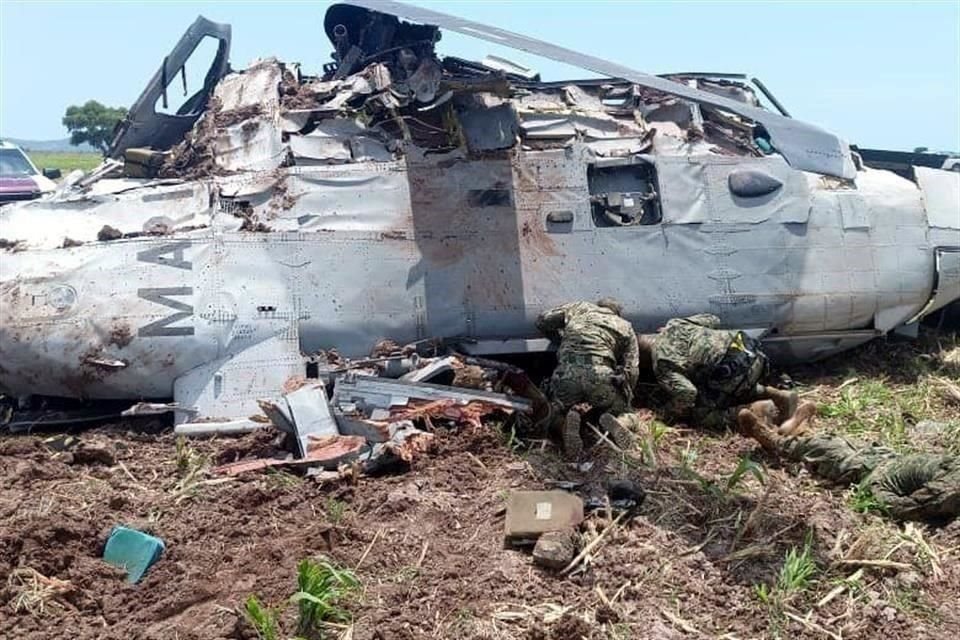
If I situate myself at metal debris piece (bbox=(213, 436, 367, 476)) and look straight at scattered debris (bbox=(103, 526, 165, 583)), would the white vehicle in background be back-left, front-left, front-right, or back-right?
back-right

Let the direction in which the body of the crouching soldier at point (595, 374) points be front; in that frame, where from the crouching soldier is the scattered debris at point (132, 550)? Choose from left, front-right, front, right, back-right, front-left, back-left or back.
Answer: back-left

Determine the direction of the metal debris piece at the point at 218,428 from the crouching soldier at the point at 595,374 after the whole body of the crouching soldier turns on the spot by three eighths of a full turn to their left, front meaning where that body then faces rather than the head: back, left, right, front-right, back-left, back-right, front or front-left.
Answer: front-right

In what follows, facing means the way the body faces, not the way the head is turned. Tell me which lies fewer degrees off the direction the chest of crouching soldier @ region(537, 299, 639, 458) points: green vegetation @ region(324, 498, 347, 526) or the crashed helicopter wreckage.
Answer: the crashed helicopter wreckage

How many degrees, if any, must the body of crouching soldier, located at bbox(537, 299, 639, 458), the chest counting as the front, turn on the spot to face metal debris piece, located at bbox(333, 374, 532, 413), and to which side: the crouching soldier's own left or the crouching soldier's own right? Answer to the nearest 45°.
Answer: approximately 90° to the crouching soldier's own left

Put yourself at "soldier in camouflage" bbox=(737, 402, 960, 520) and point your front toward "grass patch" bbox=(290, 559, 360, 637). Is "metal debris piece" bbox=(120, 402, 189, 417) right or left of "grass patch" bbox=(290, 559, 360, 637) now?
right

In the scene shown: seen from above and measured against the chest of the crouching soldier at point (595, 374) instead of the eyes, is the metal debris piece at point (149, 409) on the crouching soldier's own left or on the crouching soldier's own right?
on the crouching soldier's own left

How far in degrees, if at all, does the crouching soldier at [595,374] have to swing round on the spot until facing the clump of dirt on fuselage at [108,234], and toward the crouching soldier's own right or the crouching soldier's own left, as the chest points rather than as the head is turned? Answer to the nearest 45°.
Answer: approximately 90° to the crouching soldier's own left

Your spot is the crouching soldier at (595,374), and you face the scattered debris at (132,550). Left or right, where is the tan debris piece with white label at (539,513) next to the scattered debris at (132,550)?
left

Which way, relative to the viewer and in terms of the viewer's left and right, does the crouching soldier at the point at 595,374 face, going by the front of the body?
facing away from the viewer

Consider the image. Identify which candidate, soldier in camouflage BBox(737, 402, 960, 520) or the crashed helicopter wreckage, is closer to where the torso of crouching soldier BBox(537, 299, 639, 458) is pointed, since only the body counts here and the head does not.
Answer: the crashed helicopter wreckage

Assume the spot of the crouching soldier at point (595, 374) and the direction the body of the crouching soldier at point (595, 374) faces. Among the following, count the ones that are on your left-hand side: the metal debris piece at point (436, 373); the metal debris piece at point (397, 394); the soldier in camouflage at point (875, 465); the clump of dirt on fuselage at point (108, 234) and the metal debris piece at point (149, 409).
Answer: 4

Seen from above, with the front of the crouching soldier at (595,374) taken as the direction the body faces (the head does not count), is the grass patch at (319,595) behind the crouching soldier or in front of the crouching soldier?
behind

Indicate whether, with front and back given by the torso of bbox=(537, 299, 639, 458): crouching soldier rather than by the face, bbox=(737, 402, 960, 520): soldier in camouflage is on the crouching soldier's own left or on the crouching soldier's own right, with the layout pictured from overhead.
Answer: on the crouching soldier's own right

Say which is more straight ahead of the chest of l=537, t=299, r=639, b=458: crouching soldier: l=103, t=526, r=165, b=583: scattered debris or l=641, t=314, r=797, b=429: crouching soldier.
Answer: the crouching soldier

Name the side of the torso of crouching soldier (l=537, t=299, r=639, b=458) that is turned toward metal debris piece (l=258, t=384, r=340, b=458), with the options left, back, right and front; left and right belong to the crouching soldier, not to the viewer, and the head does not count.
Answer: left
